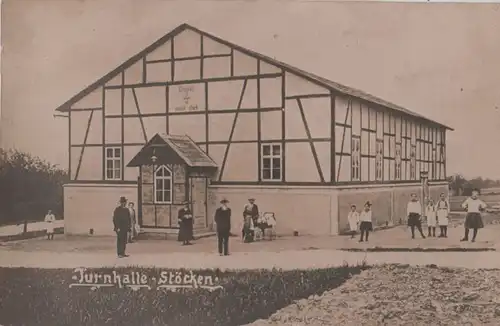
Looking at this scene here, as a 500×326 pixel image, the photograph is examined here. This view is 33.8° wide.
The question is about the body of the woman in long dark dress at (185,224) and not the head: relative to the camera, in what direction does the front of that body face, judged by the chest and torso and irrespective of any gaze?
toward the camera

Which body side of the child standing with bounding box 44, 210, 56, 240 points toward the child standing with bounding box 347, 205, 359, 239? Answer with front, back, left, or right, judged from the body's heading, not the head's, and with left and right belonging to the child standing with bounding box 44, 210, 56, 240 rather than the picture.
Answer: left

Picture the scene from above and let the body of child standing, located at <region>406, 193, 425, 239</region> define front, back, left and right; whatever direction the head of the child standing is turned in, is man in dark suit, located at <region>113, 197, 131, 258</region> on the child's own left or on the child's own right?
on the child's own right

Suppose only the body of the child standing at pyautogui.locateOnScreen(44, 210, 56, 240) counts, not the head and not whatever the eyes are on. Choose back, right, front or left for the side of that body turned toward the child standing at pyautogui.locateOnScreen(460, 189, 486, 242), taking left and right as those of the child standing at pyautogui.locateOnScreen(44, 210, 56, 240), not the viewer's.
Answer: left

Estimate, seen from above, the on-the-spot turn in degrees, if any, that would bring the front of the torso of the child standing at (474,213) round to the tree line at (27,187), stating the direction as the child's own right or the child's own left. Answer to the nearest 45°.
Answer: approximately 90° to the child's own right

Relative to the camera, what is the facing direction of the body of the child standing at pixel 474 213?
toward the camera

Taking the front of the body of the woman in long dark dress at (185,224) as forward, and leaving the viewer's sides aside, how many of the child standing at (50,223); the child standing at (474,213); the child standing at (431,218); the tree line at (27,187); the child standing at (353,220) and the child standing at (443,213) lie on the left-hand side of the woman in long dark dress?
4
